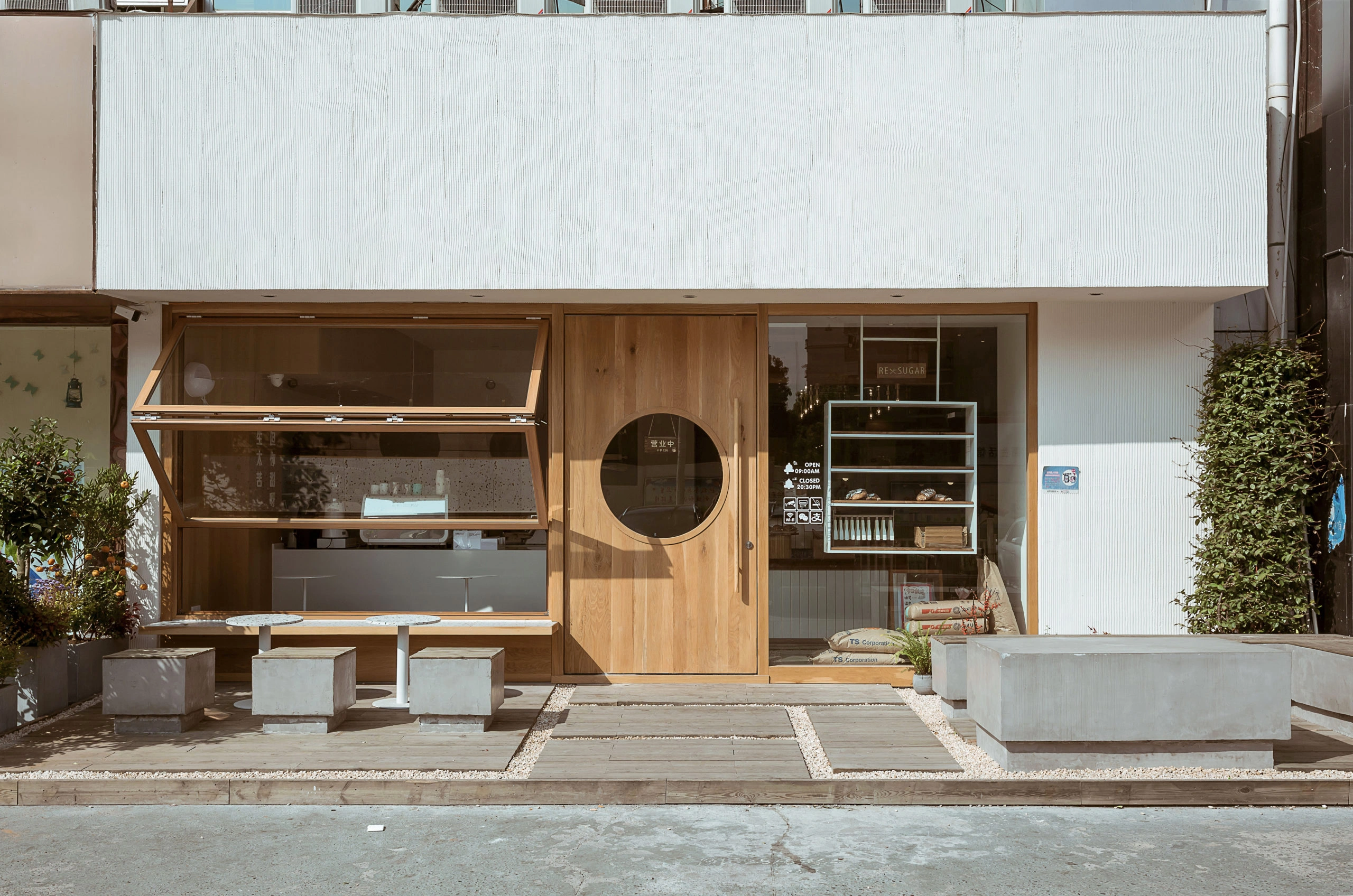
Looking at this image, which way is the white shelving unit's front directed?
toward the camera

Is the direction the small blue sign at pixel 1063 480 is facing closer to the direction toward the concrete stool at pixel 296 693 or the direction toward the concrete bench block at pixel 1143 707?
the concrete bench block

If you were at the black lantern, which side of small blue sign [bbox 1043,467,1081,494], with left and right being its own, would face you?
right

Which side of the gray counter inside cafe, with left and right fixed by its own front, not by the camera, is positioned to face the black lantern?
right

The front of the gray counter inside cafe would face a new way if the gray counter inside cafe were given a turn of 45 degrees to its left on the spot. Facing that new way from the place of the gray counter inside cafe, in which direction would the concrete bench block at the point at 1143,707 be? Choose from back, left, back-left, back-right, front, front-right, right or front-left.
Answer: front

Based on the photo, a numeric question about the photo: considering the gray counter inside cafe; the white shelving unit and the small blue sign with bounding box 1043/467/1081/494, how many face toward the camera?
3

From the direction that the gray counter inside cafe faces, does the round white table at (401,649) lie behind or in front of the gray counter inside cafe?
in front

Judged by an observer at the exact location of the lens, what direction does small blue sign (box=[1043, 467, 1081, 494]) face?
facing the viewer
